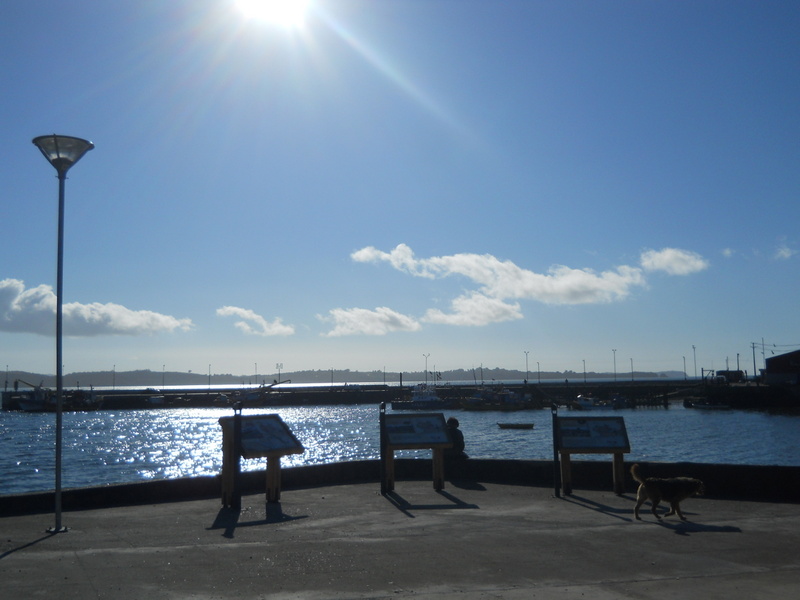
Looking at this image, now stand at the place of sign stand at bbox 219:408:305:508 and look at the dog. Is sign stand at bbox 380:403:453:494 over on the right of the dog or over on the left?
left

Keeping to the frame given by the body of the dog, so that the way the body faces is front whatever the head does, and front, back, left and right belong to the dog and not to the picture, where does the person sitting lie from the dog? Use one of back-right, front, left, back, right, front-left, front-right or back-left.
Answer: back-left

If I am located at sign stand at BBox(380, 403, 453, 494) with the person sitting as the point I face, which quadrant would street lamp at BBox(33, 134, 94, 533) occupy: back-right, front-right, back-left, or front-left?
back-left

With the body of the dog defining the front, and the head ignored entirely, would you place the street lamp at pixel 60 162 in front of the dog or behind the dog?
behind

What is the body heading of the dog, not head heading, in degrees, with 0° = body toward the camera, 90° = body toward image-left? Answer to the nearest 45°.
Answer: approximately 270°
